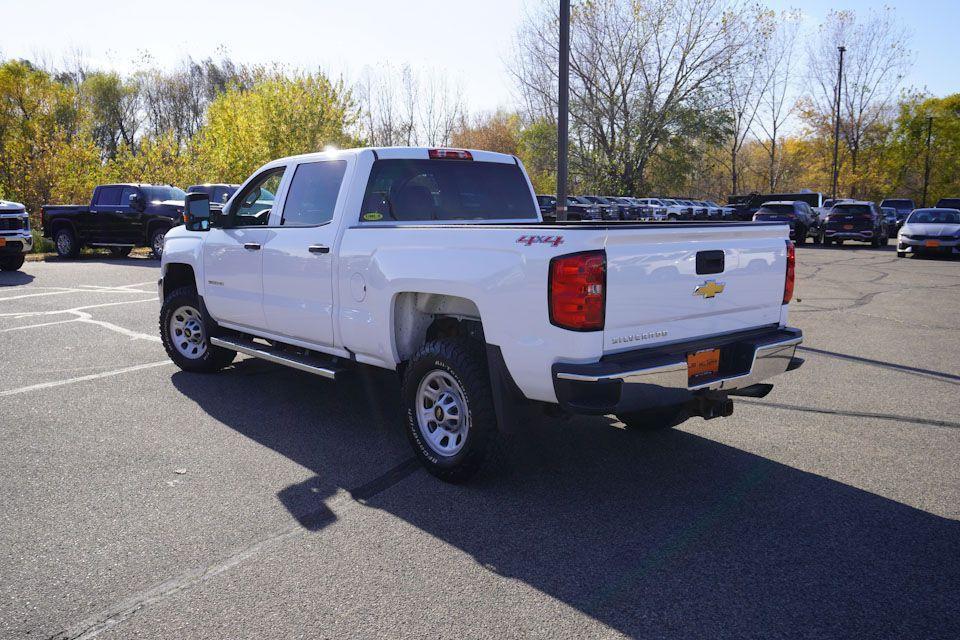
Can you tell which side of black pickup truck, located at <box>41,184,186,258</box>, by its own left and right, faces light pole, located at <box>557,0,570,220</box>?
front

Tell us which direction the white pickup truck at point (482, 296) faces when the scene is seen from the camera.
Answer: facing away from the viewer and to the left of the viewer

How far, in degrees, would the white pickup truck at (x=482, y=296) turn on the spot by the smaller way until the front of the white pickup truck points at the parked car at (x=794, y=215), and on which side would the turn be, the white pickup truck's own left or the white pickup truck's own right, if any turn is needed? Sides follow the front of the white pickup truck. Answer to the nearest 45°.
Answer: approximately 90° to the white pickup truck's own right

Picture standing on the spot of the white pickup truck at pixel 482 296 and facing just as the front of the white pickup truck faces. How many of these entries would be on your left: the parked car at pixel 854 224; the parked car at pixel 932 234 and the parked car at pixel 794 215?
0

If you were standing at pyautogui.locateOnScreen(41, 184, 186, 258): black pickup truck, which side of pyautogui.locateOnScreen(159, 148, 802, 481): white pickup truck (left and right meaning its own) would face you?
front

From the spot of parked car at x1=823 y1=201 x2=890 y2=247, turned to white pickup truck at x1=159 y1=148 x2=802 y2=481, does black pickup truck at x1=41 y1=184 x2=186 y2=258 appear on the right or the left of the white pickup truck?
right

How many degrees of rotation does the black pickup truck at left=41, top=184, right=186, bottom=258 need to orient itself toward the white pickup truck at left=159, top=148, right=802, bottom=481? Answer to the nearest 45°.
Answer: approximately 45° to its right

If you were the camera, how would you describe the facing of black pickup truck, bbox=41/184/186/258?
facing the viewer and to the right of the viewer

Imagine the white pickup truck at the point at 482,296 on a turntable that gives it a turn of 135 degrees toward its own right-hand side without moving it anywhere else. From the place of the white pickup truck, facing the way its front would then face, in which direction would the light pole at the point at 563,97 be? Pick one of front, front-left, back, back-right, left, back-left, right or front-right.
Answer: left

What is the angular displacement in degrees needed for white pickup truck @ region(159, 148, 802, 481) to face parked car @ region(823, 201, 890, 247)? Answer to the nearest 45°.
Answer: approximately 90° to its right

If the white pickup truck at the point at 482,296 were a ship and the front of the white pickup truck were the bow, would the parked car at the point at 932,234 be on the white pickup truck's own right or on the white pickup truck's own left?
on the white pickup truck's own right

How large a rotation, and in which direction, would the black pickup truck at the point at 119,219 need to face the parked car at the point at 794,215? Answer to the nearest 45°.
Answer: approximately 45° to its left

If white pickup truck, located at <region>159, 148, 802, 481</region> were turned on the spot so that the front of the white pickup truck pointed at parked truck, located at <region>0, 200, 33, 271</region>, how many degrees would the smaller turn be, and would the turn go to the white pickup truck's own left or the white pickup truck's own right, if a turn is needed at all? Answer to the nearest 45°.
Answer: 0° — it already faces it
